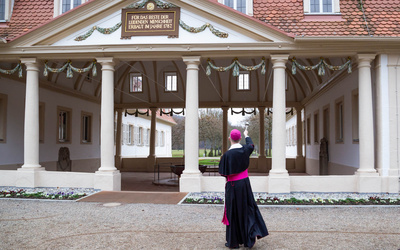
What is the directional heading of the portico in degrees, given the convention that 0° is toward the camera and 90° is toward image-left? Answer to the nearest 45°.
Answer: approximately 0°
